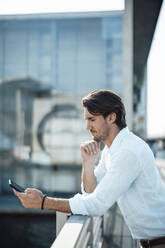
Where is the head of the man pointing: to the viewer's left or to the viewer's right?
to the viewer's left

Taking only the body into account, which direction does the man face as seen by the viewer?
to the viewer's left
